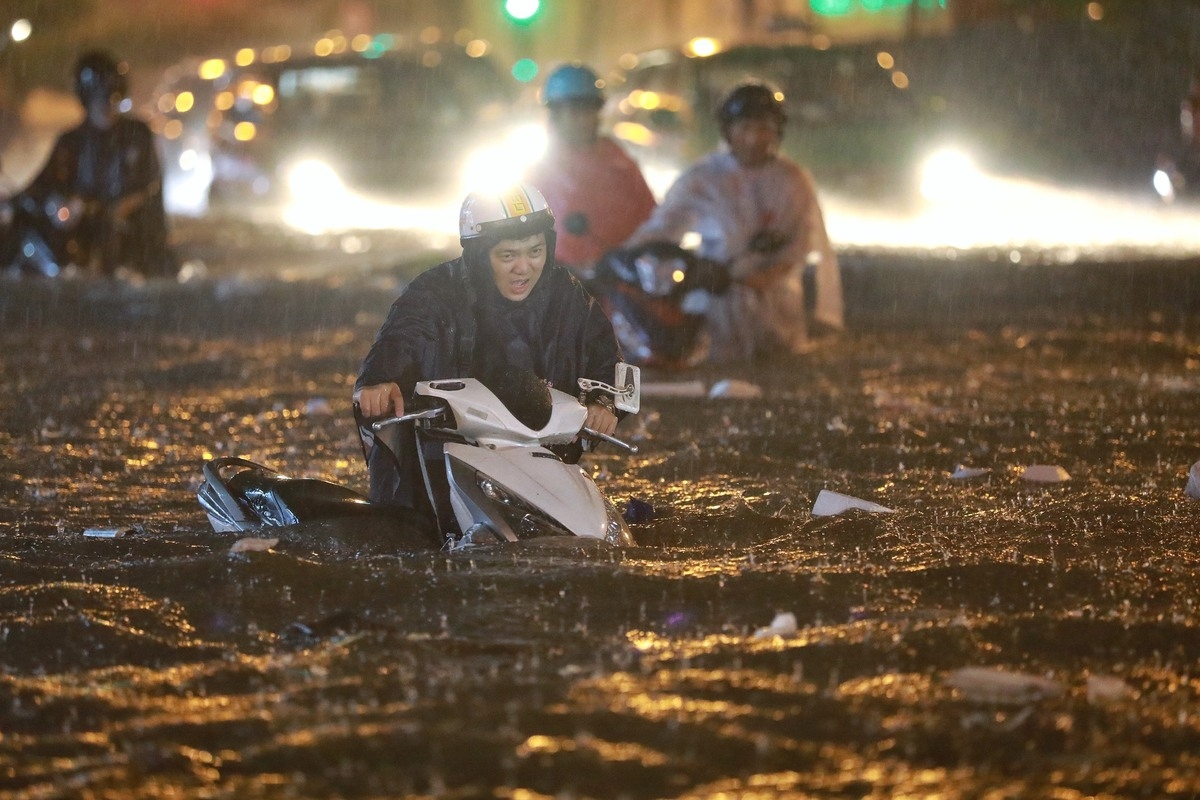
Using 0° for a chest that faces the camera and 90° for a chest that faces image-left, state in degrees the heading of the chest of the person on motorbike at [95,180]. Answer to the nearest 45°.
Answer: approximately 0°

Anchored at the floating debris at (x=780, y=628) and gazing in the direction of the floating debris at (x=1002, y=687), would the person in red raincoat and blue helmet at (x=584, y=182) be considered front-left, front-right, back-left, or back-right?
back-left

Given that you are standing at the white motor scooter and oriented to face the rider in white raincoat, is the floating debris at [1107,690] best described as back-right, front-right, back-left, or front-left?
back-right

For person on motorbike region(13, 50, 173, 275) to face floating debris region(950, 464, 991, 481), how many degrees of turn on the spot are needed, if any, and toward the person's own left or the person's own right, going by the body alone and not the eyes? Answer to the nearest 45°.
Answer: approximately 45° to the person's own left

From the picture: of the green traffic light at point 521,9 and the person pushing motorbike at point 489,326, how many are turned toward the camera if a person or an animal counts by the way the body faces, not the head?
2

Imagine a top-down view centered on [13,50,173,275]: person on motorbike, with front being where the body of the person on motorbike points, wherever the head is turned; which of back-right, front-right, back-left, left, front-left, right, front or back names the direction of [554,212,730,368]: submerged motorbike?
front-left

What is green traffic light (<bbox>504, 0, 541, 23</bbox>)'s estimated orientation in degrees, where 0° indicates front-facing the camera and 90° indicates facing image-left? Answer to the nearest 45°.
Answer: approximately 0°

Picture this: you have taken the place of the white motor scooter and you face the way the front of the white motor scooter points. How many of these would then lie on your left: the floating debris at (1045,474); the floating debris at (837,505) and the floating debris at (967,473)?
3

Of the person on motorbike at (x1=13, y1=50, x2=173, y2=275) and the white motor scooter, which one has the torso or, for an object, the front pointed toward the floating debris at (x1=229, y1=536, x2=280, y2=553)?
the person on motorbike

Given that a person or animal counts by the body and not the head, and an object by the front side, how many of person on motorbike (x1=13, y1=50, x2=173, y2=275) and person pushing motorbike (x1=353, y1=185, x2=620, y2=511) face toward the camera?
2
